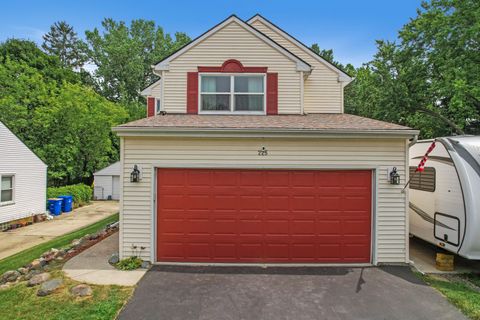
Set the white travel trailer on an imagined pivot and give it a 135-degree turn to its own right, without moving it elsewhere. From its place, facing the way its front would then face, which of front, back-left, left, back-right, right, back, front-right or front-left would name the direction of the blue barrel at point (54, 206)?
front

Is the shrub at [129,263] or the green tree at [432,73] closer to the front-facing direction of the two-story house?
the shrub

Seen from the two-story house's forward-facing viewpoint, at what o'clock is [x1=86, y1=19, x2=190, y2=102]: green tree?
The green tree is roughly at 5 o'clock from the two-story house.

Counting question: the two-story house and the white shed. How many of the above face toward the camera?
2

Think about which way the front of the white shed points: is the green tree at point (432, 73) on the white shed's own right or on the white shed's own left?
on the white shed's own left

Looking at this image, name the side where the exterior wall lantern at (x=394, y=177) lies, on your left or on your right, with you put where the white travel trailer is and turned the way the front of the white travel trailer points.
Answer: on your right

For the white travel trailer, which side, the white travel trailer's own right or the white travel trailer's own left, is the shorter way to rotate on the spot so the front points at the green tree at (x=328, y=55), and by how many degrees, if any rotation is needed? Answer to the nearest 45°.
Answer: approximately 180°

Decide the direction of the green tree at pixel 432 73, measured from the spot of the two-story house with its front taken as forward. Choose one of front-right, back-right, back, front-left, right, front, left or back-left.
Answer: back-left

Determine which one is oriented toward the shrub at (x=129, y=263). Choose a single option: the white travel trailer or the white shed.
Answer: the white shed

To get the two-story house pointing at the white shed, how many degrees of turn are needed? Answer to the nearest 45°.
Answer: approximately 135° to its right
